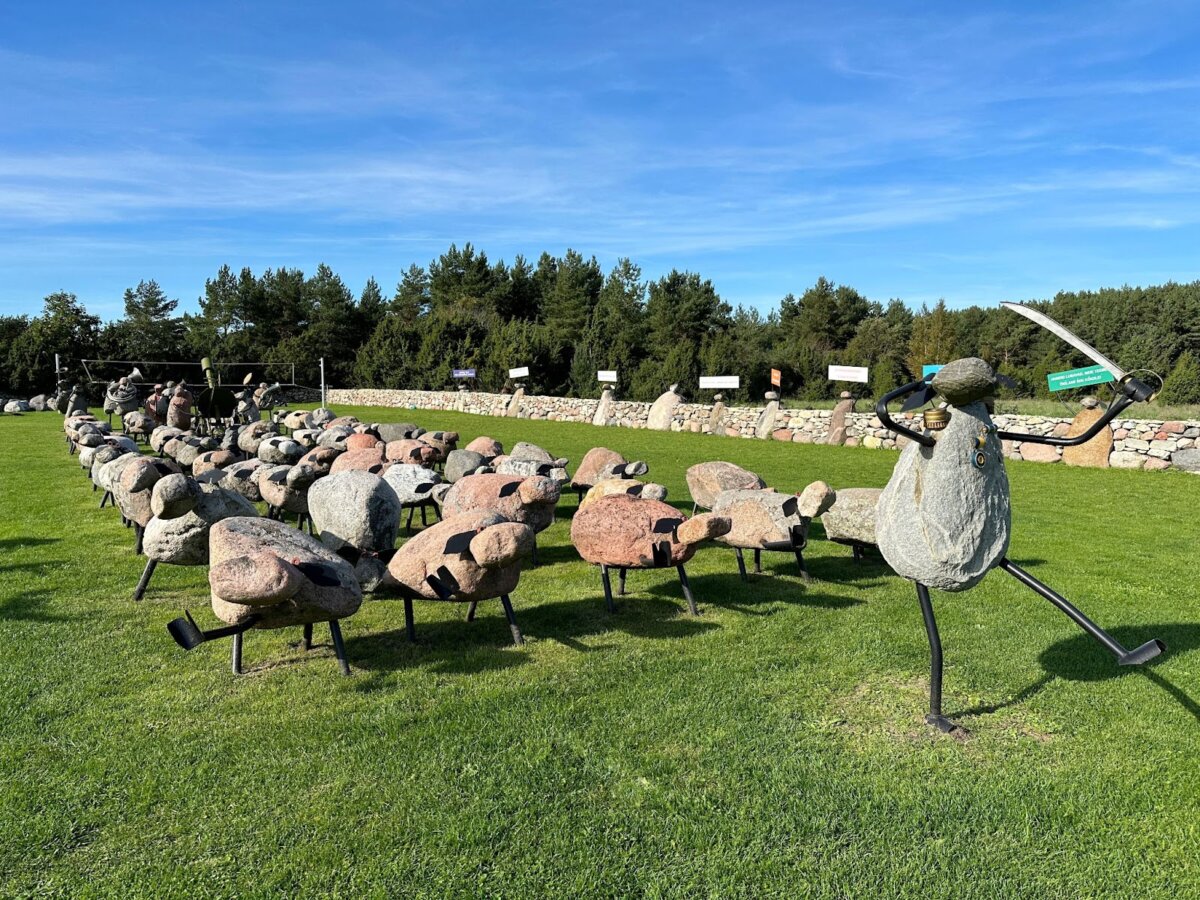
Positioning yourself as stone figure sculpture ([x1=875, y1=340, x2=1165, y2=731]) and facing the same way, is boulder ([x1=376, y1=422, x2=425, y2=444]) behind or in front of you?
behind

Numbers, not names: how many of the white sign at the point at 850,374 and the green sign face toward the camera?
2

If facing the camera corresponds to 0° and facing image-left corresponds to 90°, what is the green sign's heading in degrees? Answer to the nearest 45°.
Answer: approximately 0°

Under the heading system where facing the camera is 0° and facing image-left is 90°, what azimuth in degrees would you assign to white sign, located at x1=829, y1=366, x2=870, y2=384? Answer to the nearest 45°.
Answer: approximately 0°

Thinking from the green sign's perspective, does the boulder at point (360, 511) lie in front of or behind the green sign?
in front

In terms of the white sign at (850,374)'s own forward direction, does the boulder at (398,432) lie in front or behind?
in front

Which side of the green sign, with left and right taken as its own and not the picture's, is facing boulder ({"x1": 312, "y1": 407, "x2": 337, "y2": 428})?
right
